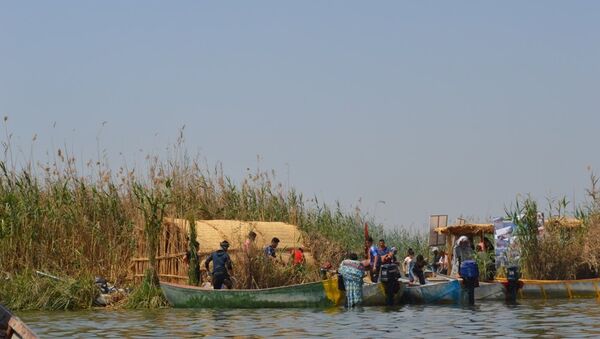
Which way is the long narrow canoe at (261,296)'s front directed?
to the viewer's left

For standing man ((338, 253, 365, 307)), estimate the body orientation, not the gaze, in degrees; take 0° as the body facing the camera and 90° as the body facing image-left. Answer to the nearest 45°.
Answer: approximately 180°

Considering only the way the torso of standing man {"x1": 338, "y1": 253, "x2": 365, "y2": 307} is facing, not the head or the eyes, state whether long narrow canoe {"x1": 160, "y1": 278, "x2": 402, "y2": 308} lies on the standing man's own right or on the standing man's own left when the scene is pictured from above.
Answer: on the standing man's own left

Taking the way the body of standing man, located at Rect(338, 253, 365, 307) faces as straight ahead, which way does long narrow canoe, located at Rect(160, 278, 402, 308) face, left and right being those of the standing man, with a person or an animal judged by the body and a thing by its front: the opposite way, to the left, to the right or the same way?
to the left

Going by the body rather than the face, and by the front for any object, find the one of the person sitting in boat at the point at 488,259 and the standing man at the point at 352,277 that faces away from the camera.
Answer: the standing man

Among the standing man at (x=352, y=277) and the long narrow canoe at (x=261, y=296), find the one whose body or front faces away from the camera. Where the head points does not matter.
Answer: the standing man
